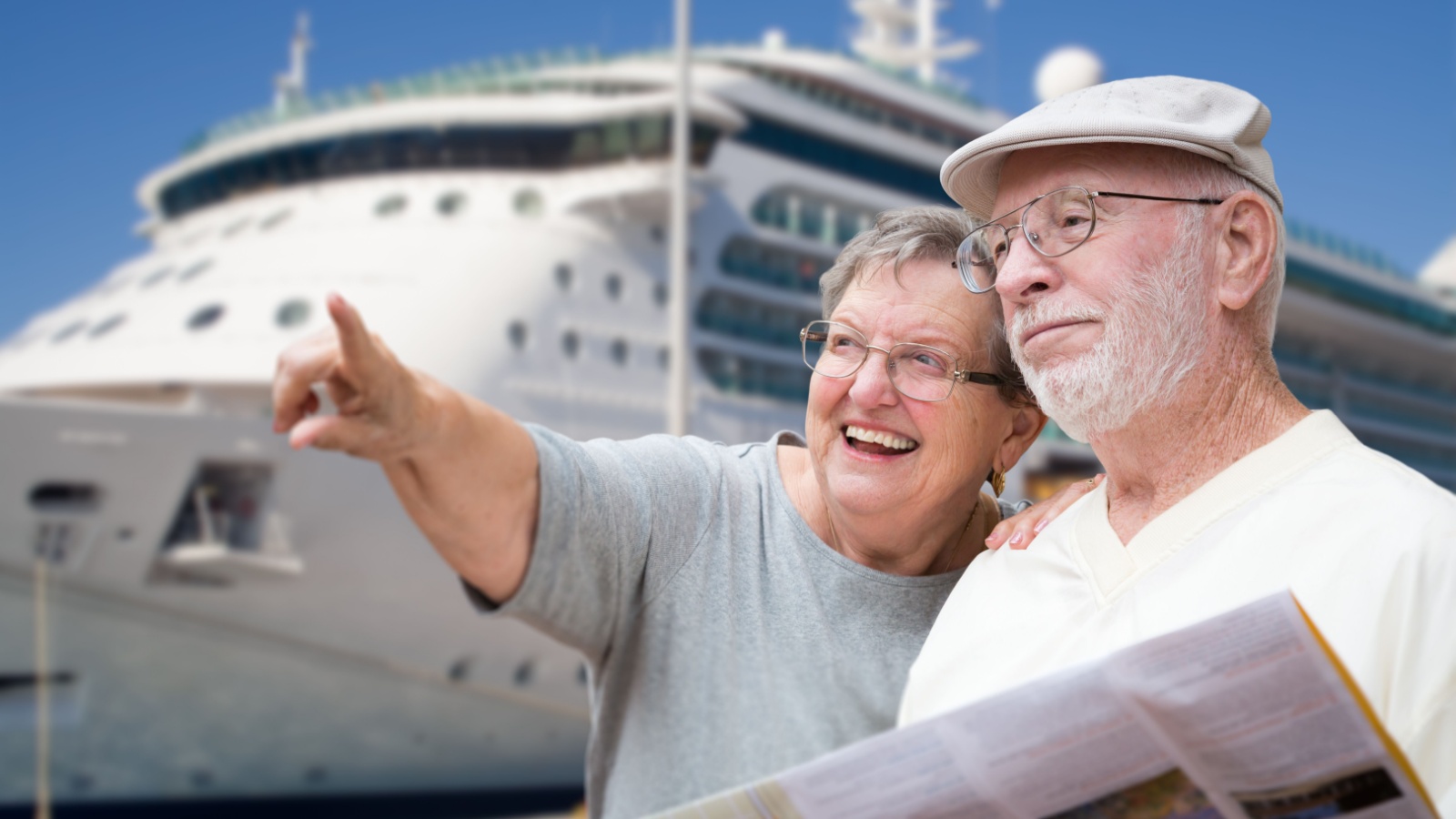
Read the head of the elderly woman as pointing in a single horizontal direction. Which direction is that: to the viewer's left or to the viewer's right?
to the viewer's left

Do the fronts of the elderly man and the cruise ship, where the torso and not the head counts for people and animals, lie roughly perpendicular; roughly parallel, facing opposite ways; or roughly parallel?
roughly parallel

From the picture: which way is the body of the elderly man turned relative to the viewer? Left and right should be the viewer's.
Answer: facing the viewer and to the left of the viewer

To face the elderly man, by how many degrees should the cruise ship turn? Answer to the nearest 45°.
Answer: approximately 45° to its left

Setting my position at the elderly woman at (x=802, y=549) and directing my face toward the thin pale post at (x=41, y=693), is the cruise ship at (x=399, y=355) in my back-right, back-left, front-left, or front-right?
front-right

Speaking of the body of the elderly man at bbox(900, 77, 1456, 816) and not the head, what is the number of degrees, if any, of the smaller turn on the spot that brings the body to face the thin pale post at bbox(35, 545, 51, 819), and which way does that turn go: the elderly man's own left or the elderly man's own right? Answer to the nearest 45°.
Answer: approximately 90° to the elderly man's own right

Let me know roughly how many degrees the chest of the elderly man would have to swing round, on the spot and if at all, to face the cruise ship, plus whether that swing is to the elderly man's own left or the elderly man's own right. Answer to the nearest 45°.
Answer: approximately 90° to the elderly man's own right

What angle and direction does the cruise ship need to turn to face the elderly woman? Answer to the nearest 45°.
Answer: approximately 45° to its left
